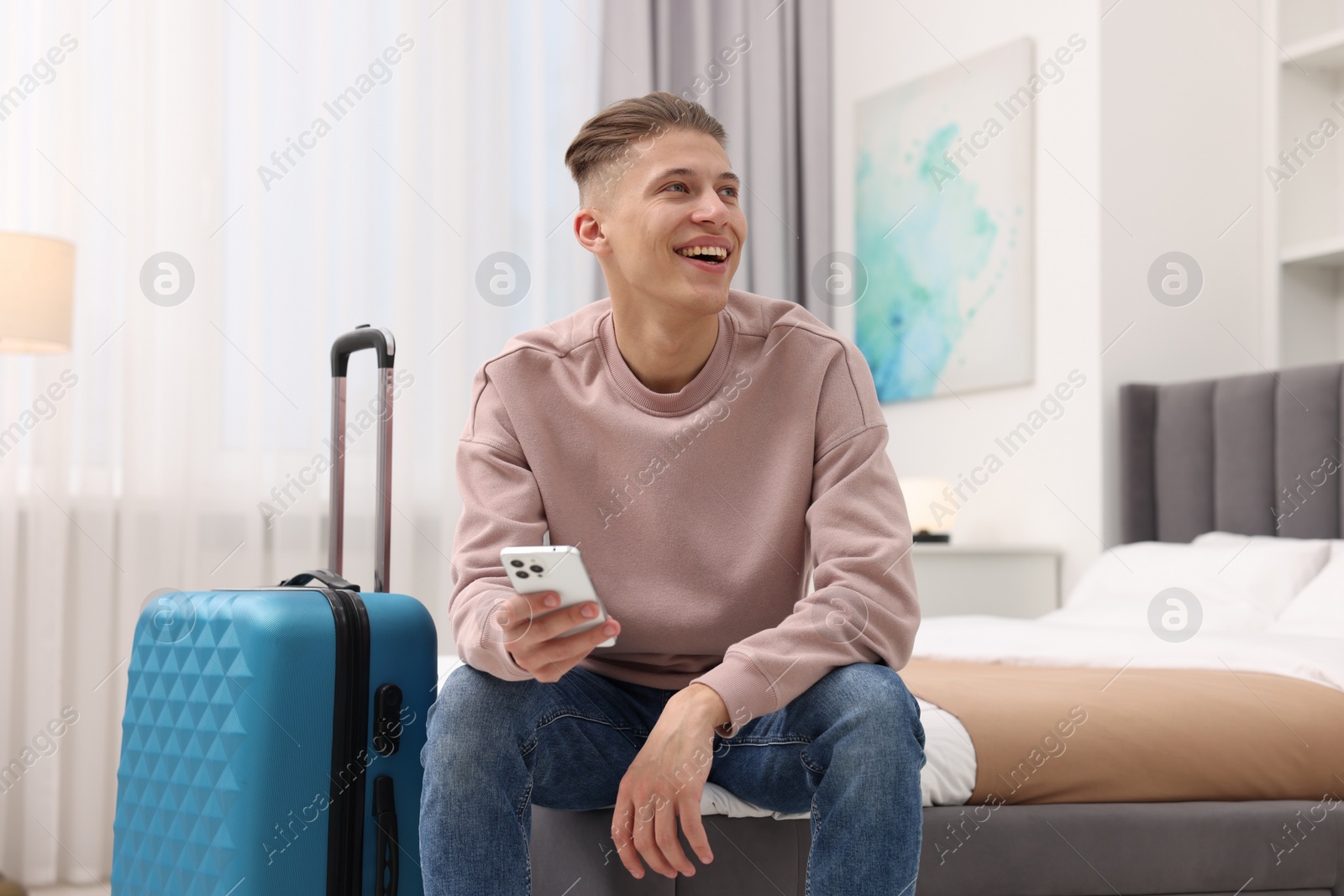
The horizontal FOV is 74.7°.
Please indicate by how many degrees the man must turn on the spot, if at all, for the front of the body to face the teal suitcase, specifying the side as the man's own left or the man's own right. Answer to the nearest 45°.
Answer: approximately 90° to the man's own right

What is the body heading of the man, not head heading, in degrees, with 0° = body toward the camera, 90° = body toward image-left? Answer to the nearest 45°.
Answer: approximately 0°

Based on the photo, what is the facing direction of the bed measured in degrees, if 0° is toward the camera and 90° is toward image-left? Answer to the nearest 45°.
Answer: approximately 45°

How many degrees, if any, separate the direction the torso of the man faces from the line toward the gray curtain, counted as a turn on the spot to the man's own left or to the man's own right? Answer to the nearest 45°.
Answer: approximately 180°

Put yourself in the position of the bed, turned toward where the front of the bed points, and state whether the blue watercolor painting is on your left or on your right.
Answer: on your right

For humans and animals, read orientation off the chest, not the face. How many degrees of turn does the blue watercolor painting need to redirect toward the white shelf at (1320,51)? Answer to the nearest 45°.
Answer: approximately 135° to its left

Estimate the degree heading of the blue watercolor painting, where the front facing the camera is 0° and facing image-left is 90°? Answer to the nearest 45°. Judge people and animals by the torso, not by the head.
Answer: approximately 45°
